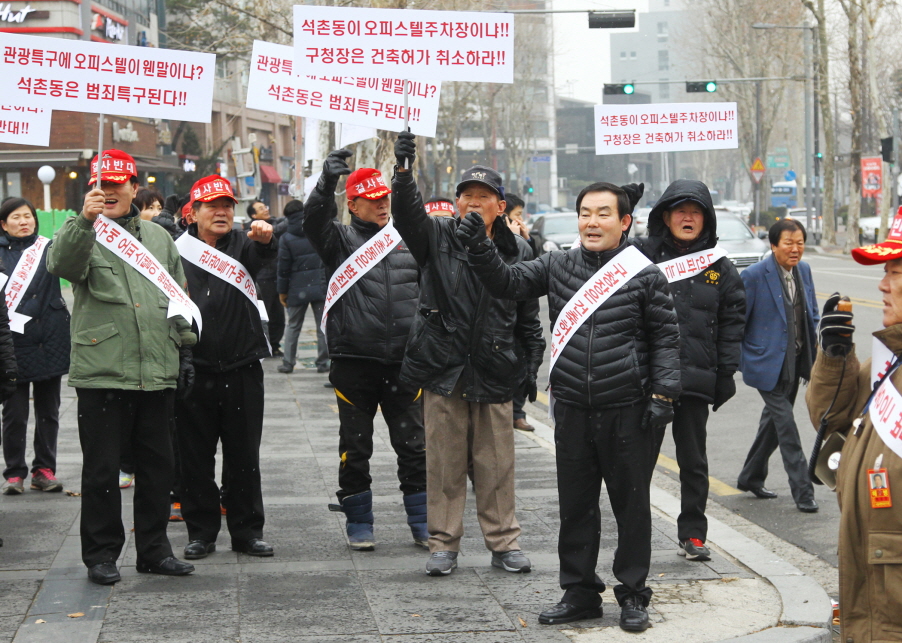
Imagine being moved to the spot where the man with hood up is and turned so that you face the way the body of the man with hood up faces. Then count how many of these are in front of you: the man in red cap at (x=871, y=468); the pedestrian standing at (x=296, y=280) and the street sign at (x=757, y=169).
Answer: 1

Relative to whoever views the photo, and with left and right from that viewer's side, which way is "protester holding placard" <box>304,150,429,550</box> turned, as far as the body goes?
facing the viewer and to the right of the viewer

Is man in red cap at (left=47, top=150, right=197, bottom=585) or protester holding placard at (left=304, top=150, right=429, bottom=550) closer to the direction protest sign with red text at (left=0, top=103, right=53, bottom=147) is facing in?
the man in red cap

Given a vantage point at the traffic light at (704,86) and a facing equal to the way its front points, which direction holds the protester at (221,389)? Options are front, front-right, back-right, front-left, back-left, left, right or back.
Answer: front

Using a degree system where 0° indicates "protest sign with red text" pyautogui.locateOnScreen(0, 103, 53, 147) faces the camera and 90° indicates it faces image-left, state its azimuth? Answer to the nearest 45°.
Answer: approximately 0°

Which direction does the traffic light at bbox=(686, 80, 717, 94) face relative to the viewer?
toward the camera

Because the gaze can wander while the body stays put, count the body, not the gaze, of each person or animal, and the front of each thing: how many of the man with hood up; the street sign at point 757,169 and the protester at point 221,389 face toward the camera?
3

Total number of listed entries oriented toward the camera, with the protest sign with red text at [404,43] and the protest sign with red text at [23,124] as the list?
2

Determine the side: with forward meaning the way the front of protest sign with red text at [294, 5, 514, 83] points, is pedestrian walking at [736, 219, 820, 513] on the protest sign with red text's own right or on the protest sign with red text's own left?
on the protest sign with red text's own left

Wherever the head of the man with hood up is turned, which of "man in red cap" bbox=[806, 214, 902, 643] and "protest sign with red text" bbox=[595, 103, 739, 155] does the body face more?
the man in red cap

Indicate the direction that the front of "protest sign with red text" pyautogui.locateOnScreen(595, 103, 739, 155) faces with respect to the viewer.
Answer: facing the viewer

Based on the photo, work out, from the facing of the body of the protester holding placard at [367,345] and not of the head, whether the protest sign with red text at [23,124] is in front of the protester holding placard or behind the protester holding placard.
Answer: behind

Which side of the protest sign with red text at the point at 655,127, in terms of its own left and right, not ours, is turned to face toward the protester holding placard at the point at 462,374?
front
